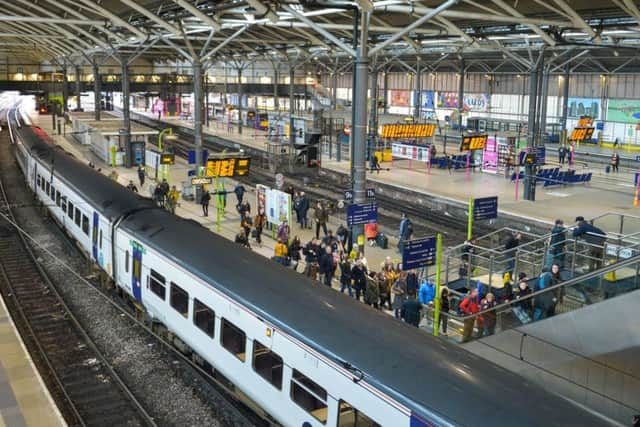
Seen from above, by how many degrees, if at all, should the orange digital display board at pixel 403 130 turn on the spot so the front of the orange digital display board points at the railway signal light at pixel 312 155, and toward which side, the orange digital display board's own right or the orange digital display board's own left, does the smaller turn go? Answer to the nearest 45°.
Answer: approximately 90° to the orange digital display board's own right

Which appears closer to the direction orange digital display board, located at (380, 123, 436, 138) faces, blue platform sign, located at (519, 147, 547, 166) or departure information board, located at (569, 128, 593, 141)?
the blue platform sign

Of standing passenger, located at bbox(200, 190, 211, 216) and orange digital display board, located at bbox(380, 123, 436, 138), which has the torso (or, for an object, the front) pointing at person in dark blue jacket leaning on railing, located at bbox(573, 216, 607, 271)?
the orange digital display board

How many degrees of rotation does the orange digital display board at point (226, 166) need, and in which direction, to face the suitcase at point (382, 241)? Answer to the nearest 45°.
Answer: approximately 45° to its left

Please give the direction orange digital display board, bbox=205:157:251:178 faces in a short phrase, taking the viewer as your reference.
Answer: facing the viewer

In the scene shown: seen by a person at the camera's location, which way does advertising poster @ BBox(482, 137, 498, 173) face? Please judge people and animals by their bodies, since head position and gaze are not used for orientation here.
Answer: facing the viewer and to the left of the viewer

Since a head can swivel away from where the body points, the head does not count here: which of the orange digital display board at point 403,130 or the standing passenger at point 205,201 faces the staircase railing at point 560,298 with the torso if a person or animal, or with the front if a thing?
the orange digital display board

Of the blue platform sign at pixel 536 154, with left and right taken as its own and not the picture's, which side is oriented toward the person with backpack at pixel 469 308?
front

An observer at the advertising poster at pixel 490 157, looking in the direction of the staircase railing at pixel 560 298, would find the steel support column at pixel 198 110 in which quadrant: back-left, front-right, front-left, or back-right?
front-right

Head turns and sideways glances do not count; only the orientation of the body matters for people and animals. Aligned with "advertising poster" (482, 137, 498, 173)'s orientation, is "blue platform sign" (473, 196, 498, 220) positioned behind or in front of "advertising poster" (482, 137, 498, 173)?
in front

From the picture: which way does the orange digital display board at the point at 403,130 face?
toward the camera
